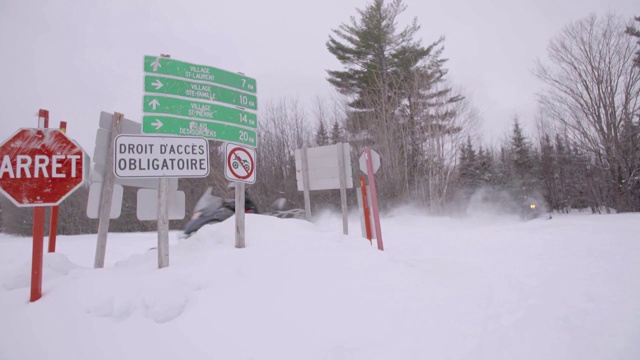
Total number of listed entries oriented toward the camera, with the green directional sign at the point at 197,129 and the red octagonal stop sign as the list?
2

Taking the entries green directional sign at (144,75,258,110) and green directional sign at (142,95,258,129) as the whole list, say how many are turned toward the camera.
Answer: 2

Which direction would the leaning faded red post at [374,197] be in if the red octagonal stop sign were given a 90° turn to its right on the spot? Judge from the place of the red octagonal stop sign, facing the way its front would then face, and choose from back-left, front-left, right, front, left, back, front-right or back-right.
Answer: back

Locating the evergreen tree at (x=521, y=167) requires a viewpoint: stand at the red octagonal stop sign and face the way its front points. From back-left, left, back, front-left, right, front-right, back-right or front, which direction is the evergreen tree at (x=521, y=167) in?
left

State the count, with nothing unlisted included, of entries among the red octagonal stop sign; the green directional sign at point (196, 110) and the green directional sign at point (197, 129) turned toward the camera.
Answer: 3

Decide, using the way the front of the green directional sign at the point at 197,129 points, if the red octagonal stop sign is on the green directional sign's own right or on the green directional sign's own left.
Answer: on the green directional sign's own right

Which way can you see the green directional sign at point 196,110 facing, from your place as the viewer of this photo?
facing the viewer

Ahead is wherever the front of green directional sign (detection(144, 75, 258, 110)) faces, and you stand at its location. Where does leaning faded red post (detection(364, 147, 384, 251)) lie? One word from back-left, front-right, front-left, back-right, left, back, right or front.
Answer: left

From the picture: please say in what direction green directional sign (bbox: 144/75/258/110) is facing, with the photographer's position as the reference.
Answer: facing the viewer

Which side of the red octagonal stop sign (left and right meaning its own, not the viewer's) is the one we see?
front

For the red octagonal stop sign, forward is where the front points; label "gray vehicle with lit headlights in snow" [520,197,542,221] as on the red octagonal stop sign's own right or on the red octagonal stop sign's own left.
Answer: on the red octagonal stop sign's own left

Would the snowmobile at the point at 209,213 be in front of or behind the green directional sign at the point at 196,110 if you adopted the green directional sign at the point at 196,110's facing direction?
behind
